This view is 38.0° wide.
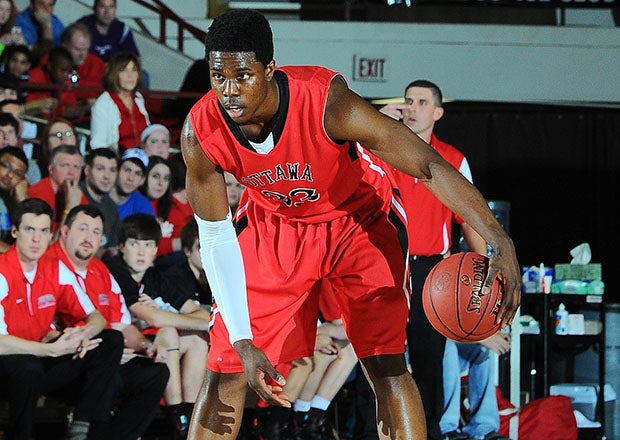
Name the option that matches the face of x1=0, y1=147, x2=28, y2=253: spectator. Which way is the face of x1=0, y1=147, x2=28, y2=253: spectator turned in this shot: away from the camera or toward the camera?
toward the camera

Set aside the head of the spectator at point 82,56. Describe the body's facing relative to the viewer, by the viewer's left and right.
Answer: facing the viewer and to the right of the viewer

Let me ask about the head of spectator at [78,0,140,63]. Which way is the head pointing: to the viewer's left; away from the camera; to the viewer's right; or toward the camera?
toward the camera

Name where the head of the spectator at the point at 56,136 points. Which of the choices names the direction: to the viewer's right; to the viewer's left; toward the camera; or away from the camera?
toward the camera

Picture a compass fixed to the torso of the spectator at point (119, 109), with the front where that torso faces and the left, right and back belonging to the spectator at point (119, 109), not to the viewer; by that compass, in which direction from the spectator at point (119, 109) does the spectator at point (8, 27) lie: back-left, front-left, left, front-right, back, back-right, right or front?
back

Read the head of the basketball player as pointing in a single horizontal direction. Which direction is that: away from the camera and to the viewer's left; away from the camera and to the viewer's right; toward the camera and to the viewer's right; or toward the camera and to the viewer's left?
toward the camera and to the viewer's left

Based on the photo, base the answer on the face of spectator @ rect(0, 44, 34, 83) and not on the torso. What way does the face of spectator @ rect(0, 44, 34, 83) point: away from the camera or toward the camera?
toward the camera

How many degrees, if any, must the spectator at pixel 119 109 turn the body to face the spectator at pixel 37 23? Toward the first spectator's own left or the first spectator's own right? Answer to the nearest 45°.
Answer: approximately 180°

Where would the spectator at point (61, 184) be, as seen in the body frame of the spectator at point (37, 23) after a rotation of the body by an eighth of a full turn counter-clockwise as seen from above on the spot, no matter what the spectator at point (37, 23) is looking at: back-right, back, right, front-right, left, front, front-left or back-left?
front-right

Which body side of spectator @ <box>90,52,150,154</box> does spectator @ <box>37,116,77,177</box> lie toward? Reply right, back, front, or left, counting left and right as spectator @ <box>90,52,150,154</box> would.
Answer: right

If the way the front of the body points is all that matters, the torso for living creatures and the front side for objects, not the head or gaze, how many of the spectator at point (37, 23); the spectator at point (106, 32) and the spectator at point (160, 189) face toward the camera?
3

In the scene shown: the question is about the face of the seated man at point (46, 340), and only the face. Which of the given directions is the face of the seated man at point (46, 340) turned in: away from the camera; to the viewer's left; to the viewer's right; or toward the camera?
toward the camera

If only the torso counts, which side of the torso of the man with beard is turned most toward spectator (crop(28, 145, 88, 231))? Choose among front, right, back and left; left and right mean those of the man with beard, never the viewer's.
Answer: back

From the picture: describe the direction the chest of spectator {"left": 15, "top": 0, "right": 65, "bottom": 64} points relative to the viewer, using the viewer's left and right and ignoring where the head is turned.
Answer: facing the viewer

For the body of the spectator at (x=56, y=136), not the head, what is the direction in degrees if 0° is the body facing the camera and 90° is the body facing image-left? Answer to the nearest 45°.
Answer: approximately 315°

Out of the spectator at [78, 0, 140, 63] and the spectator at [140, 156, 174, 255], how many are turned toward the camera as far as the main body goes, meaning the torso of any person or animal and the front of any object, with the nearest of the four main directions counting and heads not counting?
2

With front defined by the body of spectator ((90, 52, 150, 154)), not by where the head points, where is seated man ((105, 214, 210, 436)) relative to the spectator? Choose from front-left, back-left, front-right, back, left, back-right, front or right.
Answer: front-right

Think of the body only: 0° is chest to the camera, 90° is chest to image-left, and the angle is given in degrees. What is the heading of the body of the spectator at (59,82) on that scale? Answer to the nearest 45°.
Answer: approximately 315°

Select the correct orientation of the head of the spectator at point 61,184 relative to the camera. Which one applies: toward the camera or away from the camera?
toward the camera

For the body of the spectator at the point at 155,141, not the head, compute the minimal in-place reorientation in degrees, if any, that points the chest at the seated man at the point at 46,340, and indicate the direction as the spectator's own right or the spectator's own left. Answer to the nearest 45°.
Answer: approximately 45° to the spectator's own right
